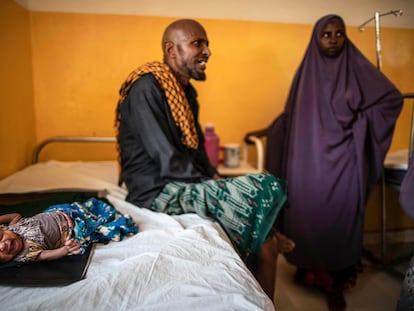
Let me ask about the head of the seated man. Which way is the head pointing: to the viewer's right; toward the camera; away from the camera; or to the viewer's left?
to the viewer's right

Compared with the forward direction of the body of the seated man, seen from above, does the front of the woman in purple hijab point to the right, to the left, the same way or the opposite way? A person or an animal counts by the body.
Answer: to the right

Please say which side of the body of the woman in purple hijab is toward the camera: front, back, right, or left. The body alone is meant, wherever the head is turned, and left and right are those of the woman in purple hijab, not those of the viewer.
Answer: front

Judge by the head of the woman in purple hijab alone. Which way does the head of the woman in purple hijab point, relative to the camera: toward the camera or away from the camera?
toward the camera

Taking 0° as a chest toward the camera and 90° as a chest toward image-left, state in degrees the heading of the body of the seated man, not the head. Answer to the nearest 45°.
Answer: approximately 270°

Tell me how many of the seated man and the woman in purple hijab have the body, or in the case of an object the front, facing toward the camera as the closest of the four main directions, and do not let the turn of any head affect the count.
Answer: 1
